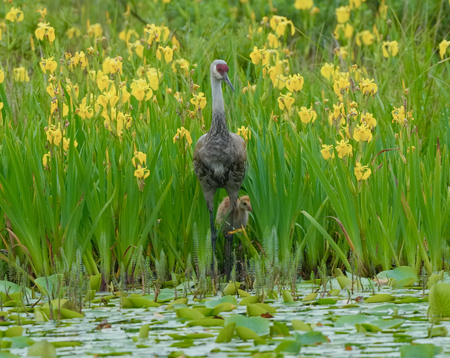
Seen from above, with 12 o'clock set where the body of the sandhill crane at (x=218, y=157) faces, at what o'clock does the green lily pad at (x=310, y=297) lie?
The green lily pad is roughly at 11 o'clock from the sandhill crane.

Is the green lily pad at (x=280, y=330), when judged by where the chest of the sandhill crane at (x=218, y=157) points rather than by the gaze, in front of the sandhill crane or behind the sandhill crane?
in front

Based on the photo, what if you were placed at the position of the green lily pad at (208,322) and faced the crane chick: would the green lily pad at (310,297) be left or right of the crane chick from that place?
right

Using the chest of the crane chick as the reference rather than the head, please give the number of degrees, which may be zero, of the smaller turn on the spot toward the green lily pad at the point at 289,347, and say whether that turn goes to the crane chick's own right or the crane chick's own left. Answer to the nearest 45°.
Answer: approximately 45° to the crane chick's own right

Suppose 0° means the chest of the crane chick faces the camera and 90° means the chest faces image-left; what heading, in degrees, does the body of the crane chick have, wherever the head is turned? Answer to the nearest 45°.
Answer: approximately 315°

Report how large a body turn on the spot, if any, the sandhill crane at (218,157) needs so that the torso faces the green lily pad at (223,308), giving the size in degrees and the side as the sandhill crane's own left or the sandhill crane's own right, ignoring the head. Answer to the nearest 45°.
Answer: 0° — it already faces it

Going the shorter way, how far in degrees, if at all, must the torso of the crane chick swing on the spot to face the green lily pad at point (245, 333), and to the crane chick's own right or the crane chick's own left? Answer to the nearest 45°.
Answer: approximately 45° to the crane chick's own right

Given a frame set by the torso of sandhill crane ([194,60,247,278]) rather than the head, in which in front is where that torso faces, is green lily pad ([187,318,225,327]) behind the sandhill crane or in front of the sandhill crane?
in front

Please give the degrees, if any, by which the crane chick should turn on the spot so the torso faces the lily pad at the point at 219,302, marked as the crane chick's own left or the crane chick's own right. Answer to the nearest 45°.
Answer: approximately 45° to the crane chick's own right
